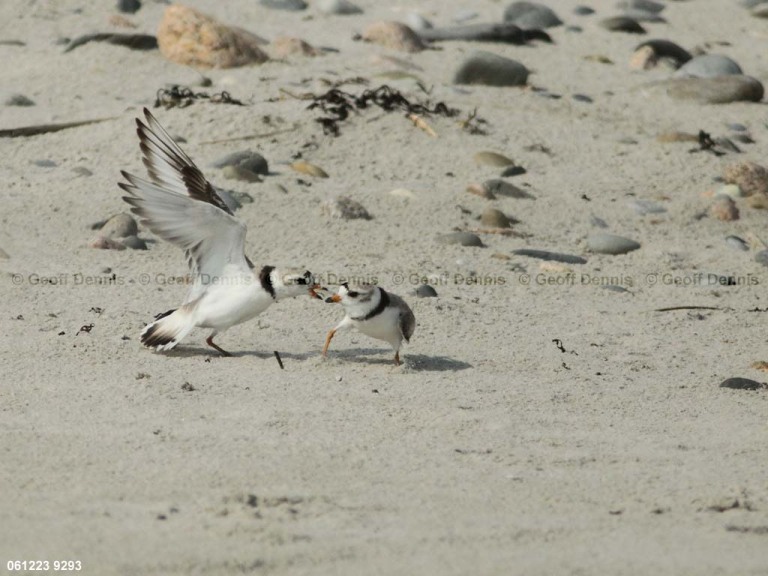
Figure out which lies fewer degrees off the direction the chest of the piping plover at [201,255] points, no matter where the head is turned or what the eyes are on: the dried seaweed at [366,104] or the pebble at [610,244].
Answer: the pebble

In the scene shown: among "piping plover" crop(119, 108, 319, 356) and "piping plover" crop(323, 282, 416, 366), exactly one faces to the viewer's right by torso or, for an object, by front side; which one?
"piping plover" crop(119, 108, 319, 356)

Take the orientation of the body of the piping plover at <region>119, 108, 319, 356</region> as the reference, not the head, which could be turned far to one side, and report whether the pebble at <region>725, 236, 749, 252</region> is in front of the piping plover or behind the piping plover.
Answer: in front

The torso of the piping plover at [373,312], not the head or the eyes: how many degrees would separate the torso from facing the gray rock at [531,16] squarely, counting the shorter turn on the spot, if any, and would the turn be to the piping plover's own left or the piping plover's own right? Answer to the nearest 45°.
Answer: approximately 135° to the piping plover's own right

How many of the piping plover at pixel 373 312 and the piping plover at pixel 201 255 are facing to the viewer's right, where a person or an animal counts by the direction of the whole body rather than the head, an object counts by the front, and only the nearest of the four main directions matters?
1

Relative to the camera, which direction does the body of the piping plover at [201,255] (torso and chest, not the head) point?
to the viewer's right

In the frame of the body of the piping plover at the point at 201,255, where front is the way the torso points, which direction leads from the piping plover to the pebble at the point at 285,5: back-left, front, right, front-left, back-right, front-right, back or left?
left

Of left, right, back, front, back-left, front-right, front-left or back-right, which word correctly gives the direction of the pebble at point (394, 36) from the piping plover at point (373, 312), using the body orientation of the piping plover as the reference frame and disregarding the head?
back-right

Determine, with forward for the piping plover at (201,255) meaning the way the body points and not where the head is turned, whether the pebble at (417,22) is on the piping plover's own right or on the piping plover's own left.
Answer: on the piping plover's own left

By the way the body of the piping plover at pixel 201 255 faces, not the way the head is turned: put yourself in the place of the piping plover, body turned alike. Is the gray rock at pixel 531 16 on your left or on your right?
on your left

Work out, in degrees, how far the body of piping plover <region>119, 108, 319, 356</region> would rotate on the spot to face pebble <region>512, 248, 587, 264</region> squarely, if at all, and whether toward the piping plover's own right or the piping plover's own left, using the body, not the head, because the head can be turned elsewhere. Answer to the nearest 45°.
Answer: approximately 45° to the piping plover's own left

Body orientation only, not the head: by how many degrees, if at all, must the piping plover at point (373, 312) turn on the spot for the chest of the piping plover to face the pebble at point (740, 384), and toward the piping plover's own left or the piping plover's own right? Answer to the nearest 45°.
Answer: approximately 135° to the piping plover's own left
